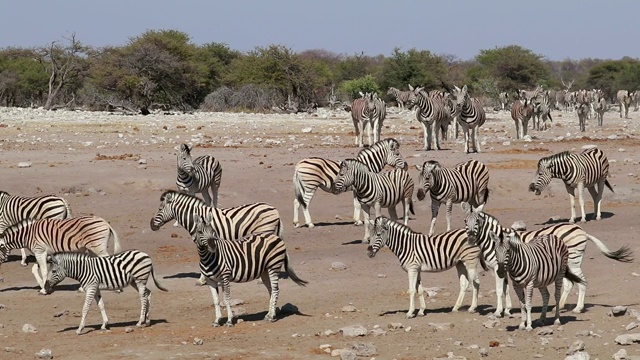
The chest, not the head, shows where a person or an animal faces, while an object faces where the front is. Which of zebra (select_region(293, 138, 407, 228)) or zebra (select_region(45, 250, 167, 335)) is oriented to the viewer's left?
zebra (select_region(45, 250, 167, 335))

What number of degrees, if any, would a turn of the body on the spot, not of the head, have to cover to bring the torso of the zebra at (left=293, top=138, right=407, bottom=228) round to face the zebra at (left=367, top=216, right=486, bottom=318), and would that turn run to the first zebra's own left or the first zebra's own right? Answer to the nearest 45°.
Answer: approximately 90° to the first zebra's own right

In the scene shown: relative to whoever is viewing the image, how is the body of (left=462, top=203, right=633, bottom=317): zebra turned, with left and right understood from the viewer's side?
facing to the left of the viewer

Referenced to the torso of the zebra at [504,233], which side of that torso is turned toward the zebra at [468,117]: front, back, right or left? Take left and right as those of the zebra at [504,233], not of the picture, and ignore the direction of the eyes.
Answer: right

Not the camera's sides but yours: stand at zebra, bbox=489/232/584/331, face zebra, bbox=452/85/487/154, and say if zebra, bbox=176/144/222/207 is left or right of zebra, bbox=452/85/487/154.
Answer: left

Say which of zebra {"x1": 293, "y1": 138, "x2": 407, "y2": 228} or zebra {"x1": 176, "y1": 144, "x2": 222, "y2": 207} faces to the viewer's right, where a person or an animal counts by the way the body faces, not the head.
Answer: zebra {"x1": 293, "y1": 138, "x2": 407, "y2": 228}

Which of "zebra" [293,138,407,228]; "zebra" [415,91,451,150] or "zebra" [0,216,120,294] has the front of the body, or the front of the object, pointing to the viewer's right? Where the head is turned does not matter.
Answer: "zebra" [293,138,407,228]

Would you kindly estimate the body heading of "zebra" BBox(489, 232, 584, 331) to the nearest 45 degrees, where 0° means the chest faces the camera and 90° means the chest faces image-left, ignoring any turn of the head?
approximately 45°

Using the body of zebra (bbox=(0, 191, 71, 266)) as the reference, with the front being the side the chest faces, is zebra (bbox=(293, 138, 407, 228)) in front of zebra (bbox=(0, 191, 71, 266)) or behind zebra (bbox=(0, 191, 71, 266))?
behind

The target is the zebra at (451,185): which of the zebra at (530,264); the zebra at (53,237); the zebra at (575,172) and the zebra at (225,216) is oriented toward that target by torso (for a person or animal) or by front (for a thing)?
the zebra at (575,172)

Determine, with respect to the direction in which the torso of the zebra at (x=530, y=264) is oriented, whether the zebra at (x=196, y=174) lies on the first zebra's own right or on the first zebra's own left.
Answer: on the first zebra's own right

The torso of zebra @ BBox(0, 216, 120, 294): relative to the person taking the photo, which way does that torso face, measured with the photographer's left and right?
facing to the left of the viewer
